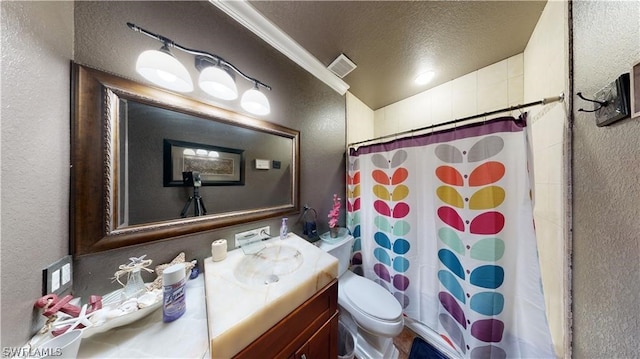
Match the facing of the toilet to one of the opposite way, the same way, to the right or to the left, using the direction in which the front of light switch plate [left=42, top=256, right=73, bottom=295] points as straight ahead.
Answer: to the right

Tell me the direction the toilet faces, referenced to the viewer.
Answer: facing the viewer and to the right of the viewer

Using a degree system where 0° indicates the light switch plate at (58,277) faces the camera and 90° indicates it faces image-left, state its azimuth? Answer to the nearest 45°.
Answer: approximately 315°

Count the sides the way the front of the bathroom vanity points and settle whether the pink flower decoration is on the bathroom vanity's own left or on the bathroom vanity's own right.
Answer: on the bathroom vanity's own left

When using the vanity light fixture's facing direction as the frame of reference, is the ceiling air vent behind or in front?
in front

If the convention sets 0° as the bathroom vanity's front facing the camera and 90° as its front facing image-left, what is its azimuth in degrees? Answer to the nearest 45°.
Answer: approximately 315°

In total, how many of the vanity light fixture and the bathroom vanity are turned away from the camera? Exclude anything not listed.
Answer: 0

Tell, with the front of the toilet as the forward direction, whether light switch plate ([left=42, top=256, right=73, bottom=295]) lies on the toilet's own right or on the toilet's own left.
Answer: on the toilet's own right

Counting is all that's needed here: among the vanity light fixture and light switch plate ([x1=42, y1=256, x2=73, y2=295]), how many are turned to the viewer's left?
0
